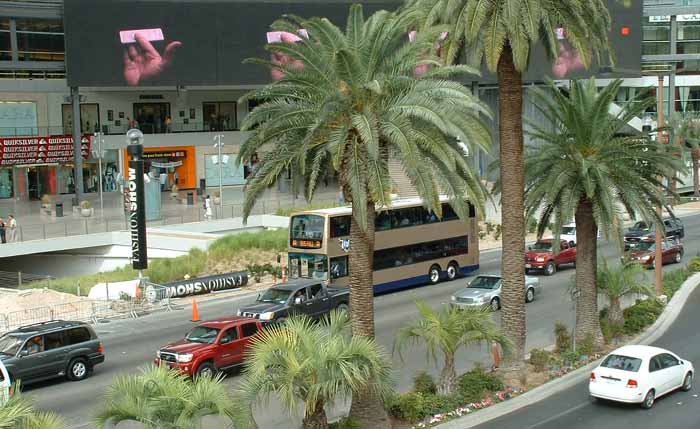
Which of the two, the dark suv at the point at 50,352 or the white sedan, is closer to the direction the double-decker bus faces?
the dark suv

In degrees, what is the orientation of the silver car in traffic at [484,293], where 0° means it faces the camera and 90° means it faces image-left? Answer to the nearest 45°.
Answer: approximately 45°

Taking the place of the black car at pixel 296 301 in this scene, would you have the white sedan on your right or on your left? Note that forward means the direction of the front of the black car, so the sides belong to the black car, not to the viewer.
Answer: on your left

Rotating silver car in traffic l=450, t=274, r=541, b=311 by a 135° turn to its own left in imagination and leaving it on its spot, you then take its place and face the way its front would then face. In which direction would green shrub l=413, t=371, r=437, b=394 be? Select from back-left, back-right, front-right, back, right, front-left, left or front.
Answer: right

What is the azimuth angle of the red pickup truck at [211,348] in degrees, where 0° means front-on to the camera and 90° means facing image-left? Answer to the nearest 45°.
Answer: approximately 45°

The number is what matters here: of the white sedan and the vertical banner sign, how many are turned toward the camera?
1

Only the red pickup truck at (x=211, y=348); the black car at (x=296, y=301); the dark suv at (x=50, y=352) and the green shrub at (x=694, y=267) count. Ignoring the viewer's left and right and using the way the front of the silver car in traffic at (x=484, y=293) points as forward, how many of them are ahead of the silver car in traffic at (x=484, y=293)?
3

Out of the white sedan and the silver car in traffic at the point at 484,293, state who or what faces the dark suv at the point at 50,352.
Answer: the silver car in traffic

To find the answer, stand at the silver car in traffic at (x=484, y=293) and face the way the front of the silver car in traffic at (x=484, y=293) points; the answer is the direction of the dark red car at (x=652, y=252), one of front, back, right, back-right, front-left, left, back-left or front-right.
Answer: back

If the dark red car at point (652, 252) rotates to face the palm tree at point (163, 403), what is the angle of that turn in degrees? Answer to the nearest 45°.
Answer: approximately 45° to its left

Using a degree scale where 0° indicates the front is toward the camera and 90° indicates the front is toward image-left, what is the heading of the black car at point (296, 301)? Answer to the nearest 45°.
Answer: approximately 45°

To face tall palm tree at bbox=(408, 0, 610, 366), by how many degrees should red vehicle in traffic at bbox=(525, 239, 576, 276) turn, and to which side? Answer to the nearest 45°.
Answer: approximately 45° to its left

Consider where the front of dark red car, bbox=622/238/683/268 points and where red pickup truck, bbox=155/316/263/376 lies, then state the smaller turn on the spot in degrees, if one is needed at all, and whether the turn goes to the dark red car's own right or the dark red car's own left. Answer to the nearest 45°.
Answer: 0° — it already faces it

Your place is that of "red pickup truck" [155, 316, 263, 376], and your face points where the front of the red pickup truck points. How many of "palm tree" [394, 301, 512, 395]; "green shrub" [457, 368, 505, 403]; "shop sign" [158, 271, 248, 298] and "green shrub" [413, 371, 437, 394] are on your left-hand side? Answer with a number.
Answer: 3
